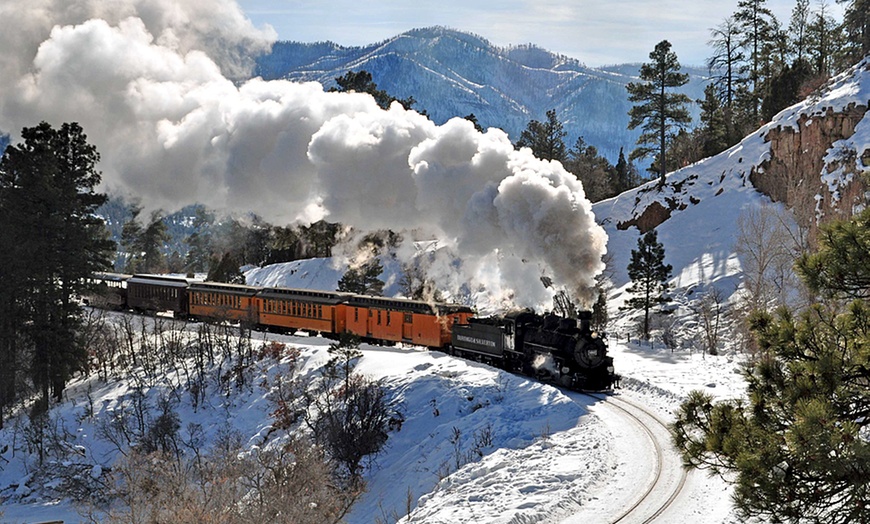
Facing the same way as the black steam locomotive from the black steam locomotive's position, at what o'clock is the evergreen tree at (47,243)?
The evergreen tree is roughly at 5 o'clock from the black steam locomotive.

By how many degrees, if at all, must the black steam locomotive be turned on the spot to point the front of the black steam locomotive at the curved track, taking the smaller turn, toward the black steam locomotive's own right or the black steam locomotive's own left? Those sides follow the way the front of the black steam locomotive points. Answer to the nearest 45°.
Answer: approximately 45° to the black steam locomotive's own right

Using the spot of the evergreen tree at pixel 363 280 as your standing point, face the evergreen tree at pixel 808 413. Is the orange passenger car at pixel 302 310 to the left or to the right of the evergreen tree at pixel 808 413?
right

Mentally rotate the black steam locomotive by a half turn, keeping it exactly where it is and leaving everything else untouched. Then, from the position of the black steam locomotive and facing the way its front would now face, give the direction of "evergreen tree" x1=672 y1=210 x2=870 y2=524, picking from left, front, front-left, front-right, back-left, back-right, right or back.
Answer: back-left

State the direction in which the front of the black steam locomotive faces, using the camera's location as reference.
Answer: facing the viewer and to the right of the viewer

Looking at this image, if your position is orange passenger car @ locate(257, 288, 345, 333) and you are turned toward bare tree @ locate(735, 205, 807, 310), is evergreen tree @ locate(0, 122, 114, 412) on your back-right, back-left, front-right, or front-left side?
back-right

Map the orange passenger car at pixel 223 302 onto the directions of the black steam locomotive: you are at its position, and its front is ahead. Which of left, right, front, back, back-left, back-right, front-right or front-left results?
back

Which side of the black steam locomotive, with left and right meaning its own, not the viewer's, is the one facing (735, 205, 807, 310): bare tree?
left

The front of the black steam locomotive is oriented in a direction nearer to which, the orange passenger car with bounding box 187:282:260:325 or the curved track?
the curved track

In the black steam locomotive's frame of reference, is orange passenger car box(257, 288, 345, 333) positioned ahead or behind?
behind

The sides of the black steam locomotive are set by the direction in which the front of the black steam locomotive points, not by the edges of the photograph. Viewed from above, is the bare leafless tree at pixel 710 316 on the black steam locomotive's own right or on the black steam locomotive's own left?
on the black steam locomotive's own left
